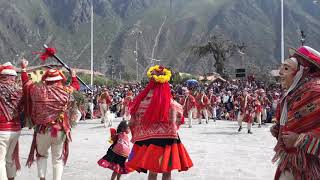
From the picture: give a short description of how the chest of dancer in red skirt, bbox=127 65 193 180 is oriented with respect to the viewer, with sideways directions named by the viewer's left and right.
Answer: facing away from the viewer

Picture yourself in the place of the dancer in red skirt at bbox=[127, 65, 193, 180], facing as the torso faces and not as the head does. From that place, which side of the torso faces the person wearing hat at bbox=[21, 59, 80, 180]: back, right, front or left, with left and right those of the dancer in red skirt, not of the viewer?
left
